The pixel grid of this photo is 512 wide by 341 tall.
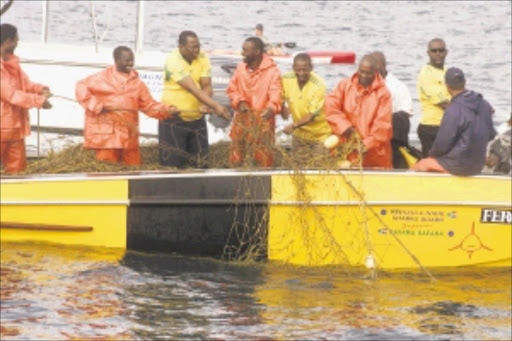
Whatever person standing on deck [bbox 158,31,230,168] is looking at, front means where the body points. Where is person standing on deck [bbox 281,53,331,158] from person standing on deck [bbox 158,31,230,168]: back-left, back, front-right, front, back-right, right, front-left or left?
front-left

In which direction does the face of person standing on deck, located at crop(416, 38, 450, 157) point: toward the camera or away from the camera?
toward the camera

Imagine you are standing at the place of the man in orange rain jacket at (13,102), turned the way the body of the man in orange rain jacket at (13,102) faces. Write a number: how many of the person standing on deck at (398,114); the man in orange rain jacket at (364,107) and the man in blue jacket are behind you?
0

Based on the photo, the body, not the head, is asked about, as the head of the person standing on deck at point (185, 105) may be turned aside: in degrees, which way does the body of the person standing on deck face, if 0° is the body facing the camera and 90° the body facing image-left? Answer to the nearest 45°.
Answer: approximately 315°

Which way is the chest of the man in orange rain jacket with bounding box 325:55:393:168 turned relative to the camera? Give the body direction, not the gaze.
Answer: toward the camera

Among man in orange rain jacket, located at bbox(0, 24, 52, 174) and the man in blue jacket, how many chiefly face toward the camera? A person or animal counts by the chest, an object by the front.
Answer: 0

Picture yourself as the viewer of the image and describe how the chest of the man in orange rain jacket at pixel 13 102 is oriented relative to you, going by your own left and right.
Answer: facing to the right of the viewer

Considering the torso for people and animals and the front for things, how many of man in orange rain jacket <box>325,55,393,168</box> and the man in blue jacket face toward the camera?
1

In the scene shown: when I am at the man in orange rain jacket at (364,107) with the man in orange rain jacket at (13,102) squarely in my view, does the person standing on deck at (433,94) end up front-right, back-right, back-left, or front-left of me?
back-right

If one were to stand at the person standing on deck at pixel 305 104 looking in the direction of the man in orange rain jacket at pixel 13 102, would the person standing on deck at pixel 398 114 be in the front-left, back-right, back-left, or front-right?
back-right

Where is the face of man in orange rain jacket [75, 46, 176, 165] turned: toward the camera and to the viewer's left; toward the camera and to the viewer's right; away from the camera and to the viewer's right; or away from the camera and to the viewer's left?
toward the camera and to the viewer's right

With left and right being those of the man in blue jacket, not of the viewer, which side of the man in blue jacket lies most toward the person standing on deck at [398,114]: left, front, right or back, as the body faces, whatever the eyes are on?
front

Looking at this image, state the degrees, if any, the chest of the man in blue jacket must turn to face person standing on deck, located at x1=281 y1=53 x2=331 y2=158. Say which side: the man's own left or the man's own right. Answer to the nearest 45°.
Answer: approximately 45° to the man's own left

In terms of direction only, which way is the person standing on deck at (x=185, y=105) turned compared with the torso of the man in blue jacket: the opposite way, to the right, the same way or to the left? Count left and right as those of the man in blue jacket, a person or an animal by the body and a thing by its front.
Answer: the opposite way
